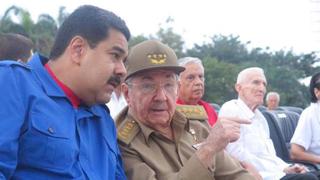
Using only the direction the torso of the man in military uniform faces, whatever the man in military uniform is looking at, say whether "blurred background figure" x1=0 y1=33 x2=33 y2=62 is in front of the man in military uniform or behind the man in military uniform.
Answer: behind

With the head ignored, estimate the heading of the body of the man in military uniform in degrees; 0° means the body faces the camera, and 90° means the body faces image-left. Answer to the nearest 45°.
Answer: approximately 315°

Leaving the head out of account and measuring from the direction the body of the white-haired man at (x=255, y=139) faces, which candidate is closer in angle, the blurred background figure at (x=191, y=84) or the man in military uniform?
the man in military uniform

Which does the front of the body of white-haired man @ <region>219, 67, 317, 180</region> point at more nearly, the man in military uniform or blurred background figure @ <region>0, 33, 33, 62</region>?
the man in military uniform

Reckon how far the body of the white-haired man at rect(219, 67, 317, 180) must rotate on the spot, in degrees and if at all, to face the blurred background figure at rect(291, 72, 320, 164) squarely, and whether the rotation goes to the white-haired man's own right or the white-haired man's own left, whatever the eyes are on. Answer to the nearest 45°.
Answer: approximately 90° to the white-haired man's own left

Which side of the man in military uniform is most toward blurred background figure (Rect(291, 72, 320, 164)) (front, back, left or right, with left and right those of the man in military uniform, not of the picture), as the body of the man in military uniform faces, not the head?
left

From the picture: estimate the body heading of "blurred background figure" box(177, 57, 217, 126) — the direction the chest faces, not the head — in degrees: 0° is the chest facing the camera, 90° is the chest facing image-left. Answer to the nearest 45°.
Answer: approximately 315°

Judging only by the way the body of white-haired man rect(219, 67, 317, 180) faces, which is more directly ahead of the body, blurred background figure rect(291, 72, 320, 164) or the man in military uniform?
the man in military uniform

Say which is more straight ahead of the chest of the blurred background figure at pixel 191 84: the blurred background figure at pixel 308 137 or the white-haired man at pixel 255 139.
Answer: the white-haired man
